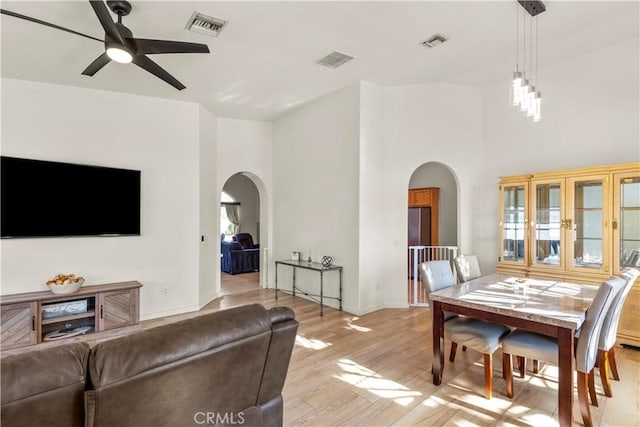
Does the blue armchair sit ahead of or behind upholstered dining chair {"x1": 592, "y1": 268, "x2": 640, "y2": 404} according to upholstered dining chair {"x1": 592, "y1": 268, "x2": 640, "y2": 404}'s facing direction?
ahead

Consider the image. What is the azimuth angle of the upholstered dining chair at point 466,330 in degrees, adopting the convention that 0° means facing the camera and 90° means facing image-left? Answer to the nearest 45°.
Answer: approximately 315°

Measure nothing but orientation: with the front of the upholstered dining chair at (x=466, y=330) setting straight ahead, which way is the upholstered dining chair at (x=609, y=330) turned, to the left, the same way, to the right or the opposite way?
the opposite way

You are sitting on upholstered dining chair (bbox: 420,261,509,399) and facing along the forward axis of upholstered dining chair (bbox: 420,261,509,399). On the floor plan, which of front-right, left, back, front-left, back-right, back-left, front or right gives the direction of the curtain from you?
back

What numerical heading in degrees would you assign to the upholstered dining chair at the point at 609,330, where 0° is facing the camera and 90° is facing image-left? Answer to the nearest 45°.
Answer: approximately 135°

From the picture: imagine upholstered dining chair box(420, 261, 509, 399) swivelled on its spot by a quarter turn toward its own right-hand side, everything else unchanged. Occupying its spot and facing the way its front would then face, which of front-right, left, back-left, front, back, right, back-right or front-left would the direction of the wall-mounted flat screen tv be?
front-right

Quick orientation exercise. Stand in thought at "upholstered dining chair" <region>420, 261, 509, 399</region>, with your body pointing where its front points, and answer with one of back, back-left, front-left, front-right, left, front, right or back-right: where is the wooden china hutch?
left

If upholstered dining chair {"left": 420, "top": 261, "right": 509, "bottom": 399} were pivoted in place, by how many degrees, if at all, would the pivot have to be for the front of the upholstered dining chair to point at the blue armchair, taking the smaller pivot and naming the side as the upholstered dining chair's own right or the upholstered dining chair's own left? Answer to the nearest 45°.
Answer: approximately 180°

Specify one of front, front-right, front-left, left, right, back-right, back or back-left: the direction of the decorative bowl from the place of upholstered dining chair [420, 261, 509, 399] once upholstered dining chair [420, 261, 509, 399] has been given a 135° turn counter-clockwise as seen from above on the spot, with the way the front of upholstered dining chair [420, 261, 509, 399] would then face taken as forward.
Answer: left
